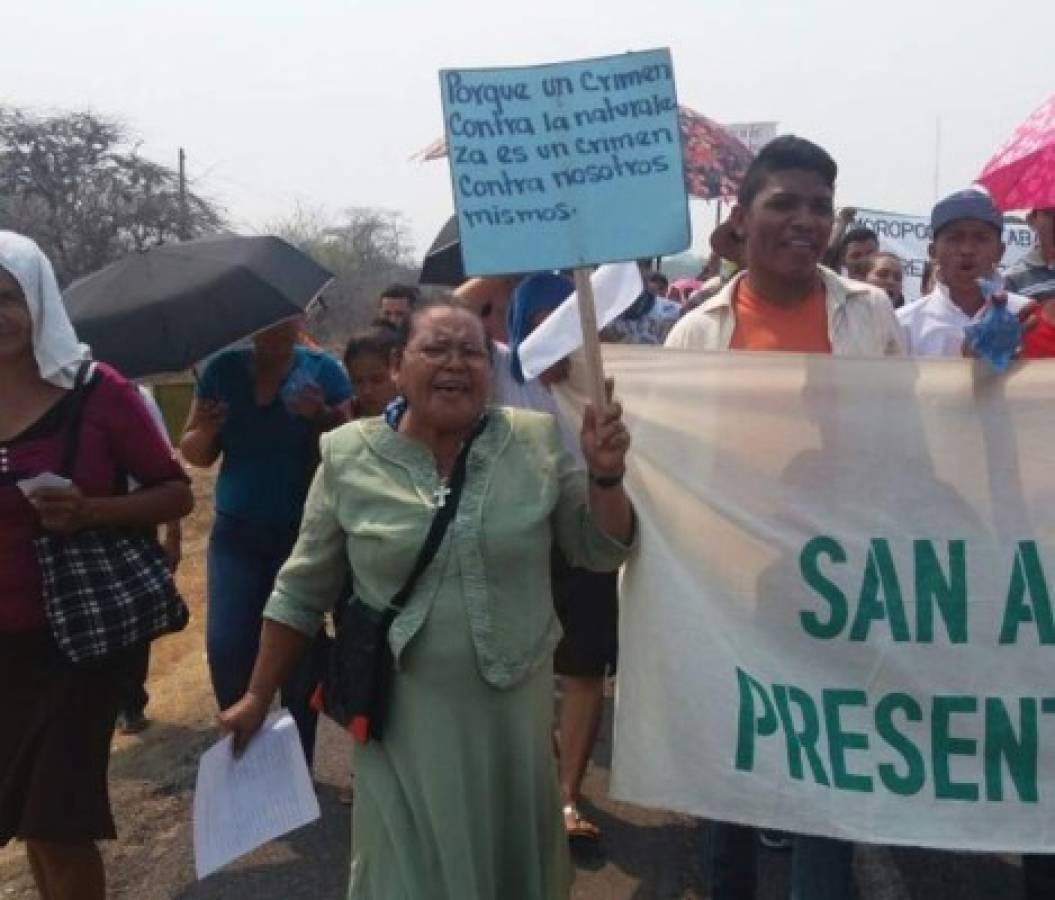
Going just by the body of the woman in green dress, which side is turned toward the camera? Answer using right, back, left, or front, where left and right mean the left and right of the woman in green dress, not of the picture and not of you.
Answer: front

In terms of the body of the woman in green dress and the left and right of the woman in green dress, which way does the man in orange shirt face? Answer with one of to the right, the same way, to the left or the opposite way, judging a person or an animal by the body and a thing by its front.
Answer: the same way

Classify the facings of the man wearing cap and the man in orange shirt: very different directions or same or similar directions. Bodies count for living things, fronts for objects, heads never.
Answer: same or similar directions

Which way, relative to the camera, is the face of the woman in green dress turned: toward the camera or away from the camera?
toward the camera

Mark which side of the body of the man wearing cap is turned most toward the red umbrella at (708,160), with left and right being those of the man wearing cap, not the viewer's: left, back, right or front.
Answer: back

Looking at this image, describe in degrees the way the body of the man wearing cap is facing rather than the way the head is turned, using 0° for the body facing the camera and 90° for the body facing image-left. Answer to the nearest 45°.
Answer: approximately 0°

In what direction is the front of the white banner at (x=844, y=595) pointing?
toward the camera

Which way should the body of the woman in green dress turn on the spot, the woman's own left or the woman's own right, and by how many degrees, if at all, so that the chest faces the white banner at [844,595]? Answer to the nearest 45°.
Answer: approximately 90° to the woman's own left

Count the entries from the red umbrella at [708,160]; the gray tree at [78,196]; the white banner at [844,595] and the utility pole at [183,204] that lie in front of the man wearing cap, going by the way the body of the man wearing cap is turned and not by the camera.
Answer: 1

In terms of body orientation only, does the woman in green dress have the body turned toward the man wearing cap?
no

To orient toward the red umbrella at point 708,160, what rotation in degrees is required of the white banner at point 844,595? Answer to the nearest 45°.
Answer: approximately 180°

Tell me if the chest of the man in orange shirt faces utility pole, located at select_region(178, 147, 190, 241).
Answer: no

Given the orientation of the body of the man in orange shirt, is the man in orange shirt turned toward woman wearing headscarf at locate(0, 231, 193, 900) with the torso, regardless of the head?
no

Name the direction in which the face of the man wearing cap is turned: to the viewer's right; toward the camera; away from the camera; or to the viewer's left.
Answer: toward the camera

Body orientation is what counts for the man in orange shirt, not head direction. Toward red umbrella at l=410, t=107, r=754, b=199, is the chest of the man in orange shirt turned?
no

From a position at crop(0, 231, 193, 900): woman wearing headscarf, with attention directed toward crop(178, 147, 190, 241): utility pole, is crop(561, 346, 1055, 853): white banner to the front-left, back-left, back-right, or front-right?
back-right
